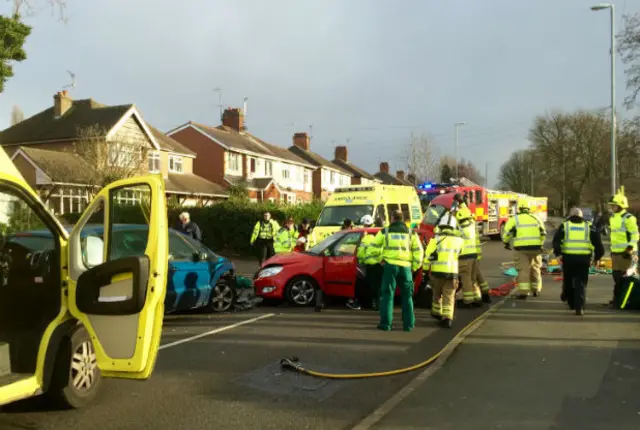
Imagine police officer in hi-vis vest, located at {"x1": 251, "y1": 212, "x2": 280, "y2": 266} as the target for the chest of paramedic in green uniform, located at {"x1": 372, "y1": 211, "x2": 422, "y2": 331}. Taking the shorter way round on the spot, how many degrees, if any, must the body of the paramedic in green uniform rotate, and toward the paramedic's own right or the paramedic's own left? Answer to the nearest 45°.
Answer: approximately 45° to the paramedic's own left

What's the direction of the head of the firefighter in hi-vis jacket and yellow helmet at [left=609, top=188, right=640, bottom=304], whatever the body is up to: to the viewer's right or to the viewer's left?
to the viewer's left

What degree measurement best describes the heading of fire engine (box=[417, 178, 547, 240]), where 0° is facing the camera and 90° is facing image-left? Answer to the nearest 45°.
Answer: approximately 45°

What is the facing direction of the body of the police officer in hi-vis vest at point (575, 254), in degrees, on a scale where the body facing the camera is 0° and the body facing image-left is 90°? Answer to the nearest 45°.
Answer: approximately 180°

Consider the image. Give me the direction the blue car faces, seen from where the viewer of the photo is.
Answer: facing to the right of the viewer

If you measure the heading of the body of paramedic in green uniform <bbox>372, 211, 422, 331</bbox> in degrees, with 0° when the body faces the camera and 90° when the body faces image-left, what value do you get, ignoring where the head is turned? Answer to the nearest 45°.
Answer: approximately 180°

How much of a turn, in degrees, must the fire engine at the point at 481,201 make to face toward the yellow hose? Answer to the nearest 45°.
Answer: approximately 45° to its left

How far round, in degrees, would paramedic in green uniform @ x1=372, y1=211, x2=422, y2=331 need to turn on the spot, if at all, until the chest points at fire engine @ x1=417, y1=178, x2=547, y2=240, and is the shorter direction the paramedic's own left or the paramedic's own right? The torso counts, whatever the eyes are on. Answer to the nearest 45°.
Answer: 0° — they already face it
